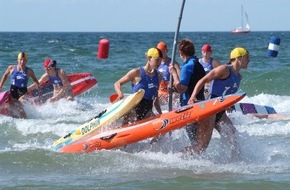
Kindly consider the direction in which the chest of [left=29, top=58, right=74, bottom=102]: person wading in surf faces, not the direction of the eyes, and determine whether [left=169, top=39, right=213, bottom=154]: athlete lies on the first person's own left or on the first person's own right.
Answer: on the first person's own left

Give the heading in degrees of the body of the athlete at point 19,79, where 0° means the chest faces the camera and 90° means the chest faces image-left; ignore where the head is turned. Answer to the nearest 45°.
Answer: approximately 0°

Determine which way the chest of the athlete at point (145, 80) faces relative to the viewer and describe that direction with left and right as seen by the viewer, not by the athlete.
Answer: facing the viewer and to the right of the viewer

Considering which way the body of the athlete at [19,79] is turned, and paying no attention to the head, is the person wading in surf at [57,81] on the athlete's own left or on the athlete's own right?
on the athlete's own left

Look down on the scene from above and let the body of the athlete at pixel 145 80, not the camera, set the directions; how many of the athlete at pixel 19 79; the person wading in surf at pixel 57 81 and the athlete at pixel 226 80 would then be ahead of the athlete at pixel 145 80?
1

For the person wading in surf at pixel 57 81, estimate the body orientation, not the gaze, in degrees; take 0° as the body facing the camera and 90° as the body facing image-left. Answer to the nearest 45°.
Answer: approximately 45°

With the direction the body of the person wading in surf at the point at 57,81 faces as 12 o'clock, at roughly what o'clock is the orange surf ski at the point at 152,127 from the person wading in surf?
The orange surf ski is roughly at 10 o'clock from the person wading in surf.

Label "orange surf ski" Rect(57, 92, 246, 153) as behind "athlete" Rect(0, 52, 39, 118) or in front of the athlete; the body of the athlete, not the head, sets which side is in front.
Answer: in front
